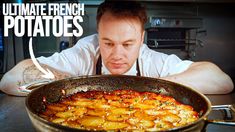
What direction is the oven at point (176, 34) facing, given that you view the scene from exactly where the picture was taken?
facing the viewer

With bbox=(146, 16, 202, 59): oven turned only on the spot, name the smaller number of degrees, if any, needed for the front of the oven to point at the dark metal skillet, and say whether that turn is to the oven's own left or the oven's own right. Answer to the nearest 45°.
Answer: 0° — it already faces it

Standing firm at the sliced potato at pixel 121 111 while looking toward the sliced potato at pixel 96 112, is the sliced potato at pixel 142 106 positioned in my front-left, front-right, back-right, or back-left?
back-right

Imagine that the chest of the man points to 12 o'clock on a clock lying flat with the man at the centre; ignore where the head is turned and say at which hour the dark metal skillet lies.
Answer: The dark metal skillet is roughly at 12 o'clock from the man.

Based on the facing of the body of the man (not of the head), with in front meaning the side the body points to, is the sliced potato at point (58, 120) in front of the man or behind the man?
in front

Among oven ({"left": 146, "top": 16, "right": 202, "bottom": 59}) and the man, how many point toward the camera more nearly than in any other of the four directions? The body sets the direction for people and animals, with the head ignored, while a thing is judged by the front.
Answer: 2

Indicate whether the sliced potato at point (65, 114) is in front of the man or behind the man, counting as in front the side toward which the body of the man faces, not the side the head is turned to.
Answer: in front

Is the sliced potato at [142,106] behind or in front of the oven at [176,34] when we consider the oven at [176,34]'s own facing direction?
in front
